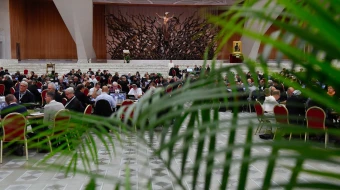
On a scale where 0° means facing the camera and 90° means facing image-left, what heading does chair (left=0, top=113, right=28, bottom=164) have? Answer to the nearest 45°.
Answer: approximately 180°

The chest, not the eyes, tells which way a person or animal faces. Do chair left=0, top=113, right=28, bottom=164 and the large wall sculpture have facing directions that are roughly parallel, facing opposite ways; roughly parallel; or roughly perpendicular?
roughly parallel, facing opposite ways

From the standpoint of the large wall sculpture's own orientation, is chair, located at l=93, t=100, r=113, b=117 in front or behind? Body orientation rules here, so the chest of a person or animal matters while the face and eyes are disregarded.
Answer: in front

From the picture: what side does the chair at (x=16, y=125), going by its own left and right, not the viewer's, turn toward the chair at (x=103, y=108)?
front

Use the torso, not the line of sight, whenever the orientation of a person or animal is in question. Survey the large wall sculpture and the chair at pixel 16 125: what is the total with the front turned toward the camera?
1

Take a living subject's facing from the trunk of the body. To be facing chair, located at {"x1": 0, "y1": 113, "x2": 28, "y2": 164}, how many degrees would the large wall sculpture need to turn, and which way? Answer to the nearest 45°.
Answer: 0° — it already faces it

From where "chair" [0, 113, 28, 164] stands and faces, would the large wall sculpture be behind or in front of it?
in front

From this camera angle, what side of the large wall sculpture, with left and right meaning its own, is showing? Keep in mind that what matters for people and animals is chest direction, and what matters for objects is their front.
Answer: front

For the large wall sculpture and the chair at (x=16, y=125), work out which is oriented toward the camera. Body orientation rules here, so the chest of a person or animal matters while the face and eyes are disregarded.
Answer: the large wall sculpture
